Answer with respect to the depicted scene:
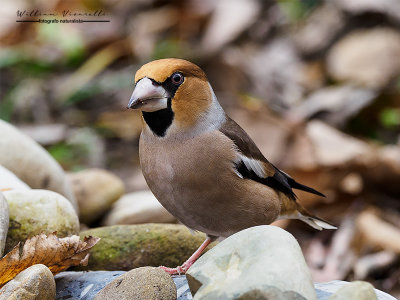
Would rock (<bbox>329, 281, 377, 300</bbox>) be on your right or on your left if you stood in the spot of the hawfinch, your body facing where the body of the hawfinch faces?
on your left

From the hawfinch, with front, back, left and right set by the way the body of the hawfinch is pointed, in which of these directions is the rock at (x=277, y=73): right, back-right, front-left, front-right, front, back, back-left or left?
back-right

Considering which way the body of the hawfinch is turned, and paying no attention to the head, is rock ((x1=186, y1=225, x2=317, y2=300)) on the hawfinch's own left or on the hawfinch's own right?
on the hawfinch's own left

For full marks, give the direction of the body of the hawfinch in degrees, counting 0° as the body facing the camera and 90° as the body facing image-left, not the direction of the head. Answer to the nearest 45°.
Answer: approximately 45°

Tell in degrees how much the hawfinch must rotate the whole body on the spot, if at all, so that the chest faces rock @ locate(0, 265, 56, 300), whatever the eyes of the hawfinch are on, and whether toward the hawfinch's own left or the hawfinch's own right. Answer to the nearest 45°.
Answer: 0° — it already faces it

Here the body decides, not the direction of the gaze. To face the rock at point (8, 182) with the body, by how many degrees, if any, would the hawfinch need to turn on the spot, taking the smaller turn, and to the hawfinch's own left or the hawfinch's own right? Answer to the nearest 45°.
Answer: approximately 45° to the hawfinch's own right

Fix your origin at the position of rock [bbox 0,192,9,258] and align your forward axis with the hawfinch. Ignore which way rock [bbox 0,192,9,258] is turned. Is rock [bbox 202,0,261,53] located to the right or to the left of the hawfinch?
left
